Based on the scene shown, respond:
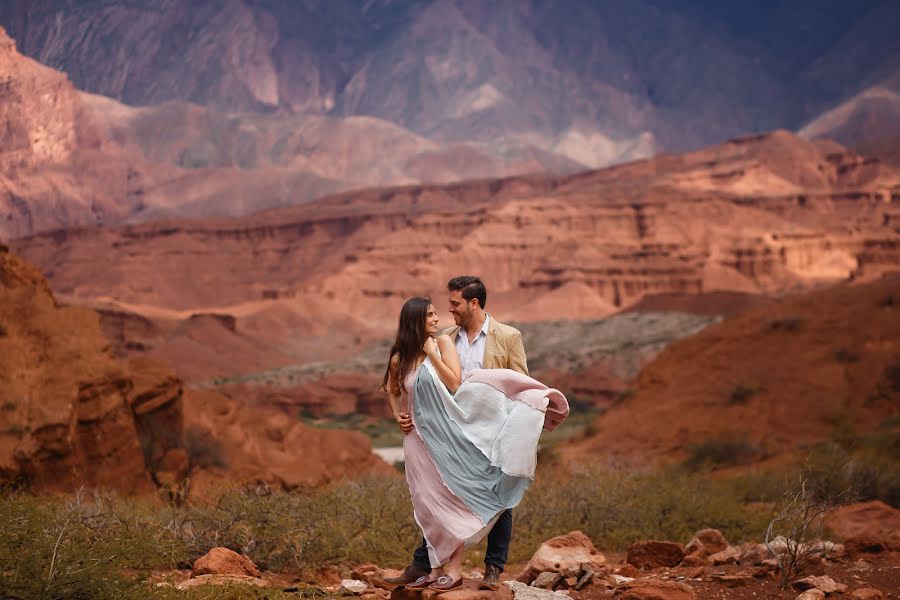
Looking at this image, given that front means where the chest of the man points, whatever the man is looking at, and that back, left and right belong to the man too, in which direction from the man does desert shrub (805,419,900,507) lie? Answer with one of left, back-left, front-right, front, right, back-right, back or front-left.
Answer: back

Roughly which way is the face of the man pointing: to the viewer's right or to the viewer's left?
to the viewer's left

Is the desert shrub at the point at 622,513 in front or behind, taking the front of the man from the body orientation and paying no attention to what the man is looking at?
behind

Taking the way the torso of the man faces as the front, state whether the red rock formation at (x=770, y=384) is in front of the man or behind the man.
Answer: behind

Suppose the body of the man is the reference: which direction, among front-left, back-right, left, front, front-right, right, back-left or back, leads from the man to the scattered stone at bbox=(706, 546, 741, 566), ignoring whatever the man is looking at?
back

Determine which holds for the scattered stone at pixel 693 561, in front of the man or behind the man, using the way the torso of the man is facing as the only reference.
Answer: behind

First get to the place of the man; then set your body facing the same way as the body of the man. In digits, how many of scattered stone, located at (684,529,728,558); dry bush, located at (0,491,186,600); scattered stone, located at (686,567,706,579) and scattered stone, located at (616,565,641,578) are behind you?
3

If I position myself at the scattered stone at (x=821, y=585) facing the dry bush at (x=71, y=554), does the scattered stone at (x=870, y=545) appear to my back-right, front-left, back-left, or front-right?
back-right

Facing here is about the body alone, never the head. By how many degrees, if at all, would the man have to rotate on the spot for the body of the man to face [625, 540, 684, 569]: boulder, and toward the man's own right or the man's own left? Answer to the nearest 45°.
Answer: approximately 180°

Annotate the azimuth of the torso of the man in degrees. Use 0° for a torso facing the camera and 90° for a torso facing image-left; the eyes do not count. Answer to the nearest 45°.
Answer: approximately 45°

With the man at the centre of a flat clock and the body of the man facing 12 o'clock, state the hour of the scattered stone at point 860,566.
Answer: The scattered stone is roughly at 7 o'clock from the man.

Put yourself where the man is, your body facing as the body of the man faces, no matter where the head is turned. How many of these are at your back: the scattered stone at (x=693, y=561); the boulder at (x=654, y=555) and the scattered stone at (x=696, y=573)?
3

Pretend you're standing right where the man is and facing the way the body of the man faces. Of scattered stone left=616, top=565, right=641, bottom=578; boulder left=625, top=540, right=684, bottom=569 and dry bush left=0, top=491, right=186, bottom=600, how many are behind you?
2

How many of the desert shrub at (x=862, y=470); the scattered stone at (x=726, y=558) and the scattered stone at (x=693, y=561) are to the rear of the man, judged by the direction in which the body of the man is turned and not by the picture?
3
